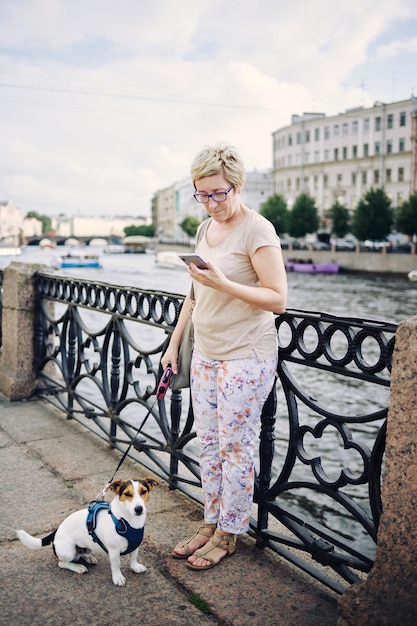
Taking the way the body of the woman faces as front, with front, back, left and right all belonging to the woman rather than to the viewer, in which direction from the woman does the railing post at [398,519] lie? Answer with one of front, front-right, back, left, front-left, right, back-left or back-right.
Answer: left

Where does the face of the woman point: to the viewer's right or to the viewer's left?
to the viewer's left

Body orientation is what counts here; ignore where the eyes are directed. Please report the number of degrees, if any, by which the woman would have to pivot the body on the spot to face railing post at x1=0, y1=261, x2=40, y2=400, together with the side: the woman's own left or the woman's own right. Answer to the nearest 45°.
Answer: approximately 90° to the woman's own right

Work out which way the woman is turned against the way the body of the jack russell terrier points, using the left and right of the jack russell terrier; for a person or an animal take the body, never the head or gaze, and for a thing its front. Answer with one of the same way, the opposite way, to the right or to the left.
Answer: to the right

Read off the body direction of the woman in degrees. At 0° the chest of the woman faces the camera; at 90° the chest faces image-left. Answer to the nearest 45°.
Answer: approximately 45°

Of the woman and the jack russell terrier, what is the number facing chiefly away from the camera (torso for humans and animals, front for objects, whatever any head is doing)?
0

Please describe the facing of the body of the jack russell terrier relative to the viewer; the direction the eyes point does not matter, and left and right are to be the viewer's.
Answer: facing the viewer and to the right of the viewer

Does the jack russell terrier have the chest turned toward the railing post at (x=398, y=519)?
yes

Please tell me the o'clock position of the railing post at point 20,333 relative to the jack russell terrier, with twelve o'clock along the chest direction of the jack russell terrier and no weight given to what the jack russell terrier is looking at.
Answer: The railing post is roughly at 7 o'clock from the jack russell terrier.
